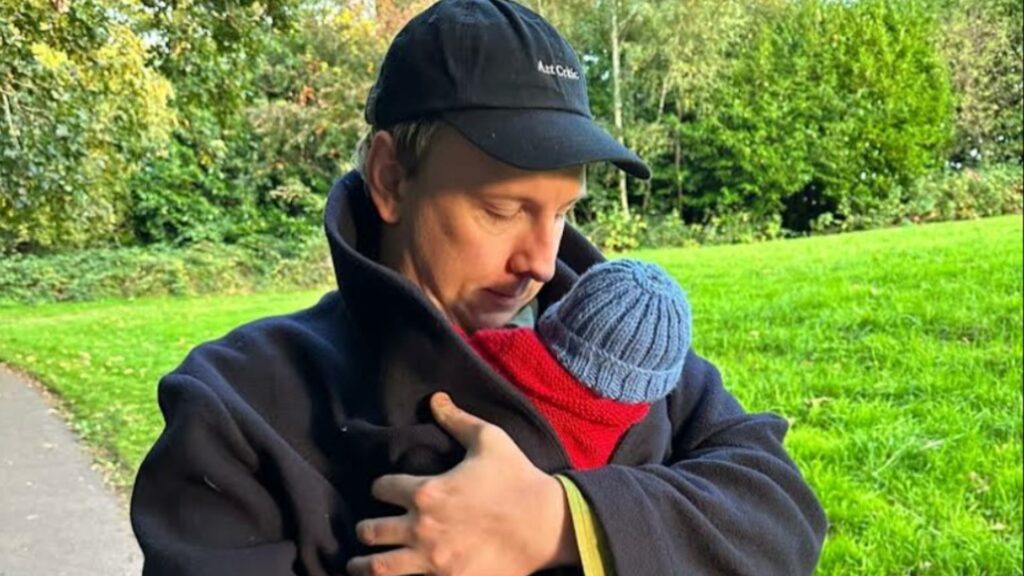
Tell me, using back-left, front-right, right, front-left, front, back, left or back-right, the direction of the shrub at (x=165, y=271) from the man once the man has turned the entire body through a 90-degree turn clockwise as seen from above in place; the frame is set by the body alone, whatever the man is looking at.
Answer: right

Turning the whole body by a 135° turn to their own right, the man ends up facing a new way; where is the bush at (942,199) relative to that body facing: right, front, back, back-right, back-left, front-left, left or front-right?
back-right

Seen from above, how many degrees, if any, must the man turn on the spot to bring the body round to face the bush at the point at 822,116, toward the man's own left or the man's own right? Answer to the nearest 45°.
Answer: approximately 90° to the man's own left

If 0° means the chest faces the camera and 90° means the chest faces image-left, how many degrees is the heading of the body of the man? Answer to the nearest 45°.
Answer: approximately 315°
